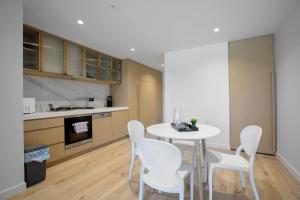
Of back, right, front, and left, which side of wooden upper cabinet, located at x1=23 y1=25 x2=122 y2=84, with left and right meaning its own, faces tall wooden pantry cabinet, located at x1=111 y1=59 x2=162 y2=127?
left

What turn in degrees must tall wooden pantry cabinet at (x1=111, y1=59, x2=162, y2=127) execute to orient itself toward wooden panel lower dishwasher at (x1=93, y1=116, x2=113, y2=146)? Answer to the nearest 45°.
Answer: approximately 90° to its right

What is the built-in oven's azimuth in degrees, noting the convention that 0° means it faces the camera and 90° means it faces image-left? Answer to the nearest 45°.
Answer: approximately 315°

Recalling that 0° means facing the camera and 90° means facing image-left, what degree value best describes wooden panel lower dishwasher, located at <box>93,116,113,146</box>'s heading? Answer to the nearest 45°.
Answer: approximately 315°

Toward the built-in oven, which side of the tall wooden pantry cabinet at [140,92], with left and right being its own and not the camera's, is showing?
right

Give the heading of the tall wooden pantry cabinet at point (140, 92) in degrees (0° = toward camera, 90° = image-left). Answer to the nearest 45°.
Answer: approximately 315°
